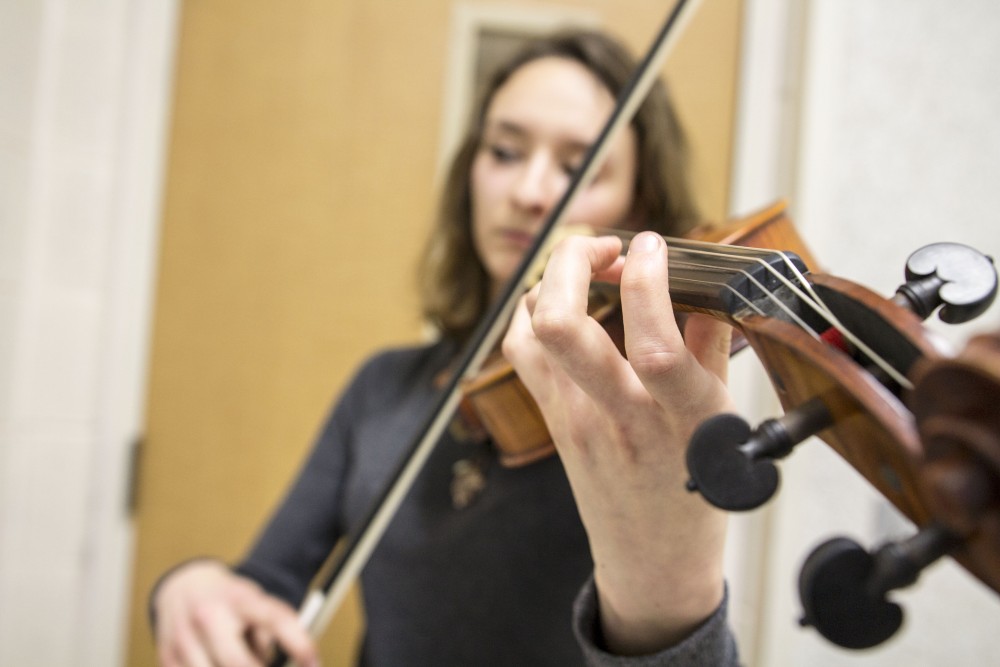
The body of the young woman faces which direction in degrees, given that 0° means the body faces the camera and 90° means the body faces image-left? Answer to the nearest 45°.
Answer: approximately 0°
